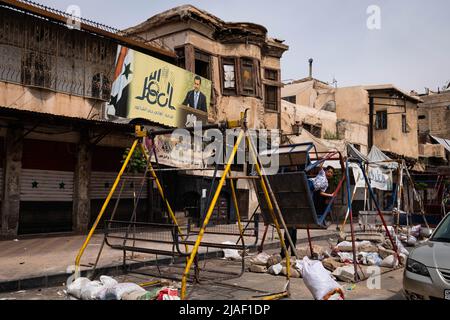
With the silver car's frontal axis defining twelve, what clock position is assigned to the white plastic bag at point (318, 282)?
The white plastic bag is roughly at 1 o'clock from the silver car.

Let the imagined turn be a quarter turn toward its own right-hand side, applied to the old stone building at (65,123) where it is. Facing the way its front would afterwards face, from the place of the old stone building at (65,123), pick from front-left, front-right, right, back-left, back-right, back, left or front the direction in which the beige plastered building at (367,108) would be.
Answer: back

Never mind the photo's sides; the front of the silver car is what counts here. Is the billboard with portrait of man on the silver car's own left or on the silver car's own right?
on the silver car's own right

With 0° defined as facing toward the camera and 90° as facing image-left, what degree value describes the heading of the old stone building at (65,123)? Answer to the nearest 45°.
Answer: approximately 315°

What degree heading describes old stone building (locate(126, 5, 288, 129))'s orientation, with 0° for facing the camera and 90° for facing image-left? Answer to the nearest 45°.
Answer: approximately 315°

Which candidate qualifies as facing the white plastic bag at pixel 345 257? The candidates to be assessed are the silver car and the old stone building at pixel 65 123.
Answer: the old stone building

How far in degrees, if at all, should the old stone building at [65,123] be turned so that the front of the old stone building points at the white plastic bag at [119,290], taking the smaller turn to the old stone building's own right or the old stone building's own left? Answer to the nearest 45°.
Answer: approximately 45° to the old stone building's own right

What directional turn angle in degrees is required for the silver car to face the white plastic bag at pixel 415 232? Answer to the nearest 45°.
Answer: approximately 135° to its right

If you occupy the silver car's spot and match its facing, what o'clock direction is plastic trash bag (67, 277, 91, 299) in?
The plastic trash bag is roughly at 1 o'clock from the silver car.

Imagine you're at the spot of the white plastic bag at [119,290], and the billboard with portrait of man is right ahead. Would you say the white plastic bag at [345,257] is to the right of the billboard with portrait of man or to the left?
right

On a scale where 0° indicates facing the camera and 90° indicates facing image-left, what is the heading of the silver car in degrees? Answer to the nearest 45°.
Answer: approximately 45°
